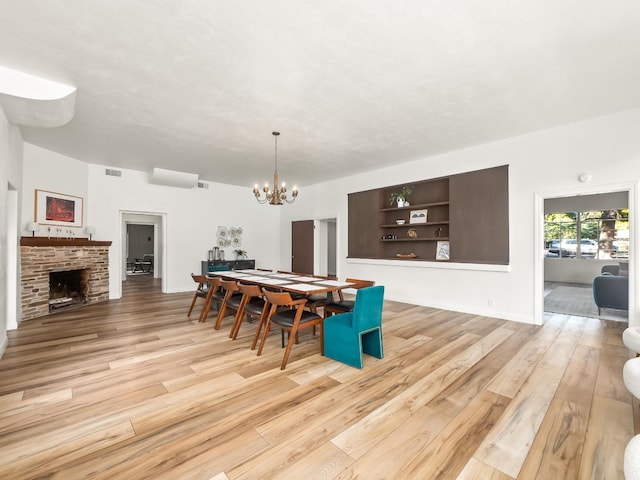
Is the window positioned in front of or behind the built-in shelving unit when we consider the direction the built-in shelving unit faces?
behind

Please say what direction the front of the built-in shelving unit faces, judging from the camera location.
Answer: facing the viewer and to the left of the viewer

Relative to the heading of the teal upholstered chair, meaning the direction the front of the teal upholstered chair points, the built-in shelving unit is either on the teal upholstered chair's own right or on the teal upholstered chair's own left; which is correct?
on the teal upholstered chair's own right

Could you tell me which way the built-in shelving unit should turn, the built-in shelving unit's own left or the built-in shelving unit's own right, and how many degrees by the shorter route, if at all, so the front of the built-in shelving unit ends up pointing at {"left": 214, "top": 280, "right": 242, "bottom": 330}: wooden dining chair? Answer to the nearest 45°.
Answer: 0° — it already faces it

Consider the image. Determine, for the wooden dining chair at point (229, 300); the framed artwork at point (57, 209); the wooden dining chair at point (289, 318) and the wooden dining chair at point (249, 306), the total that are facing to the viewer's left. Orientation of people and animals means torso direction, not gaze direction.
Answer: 0

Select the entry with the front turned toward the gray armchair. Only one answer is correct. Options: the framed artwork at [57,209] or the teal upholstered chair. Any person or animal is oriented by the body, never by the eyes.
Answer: the framed artwork

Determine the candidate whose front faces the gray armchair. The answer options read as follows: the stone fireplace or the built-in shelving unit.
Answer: the stone fireplace

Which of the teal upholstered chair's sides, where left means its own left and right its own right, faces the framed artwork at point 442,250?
right

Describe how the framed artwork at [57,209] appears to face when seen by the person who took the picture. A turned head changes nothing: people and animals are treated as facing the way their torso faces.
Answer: facing the viewer and to the right of the viewer

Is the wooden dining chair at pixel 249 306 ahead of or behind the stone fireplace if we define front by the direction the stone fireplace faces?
ahead

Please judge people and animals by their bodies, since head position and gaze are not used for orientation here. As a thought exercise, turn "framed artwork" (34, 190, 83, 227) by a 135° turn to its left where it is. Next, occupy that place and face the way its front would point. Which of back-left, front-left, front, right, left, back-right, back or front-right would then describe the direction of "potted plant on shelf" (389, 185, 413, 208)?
back-right

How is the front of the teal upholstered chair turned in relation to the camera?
facing away from the viewer and to the left of the viewer

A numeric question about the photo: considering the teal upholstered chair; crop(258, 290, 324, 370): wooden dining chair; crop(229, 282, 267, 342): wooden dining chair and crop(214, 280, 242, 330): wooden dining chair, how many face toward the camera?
0

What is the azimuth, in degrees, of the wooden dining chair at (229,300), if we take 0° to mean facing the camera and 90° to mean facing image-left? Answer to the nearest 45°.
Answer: approximately 225°

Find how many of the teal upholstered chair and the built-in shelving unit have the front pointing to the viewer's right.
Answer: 0

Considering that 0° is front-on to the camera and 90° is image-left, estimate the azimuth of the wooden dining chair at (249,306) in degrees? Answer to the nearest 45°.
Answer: approximately 225°

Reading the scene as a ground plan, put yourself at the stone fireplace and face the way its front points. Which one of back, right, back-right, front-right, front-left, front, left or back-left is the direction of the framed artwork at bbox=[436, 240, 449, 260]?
front

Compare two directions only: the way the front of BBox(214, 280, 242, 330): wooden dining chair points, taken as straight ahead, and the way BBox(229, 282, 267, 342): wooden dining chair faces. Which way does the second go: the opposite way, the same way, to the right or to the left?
the same way

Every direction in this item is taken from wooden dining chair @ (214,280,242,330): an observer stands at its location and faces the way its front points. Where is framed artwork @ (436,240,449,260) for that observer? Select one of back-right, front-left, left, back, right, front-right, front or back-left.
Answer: front-right

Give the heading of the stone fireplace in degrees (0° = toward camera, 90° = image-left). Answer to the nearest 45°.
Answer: approximately 315°

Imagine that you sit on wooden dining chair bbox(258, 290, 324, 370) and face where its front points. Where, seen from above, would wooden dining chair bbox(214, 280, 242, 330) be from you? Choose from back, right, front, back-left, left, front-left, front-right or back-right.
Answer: left

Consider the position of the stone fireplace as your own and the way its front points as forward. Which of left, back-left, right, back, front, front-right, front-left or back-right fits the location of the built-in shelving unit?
front
